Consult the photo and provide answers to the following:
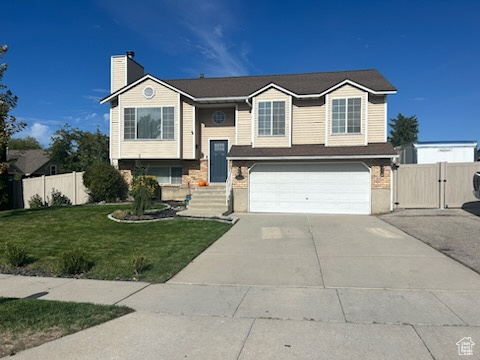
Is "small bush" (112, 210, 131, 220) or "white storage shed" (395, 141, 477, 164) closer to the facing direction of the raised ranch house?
the small bush

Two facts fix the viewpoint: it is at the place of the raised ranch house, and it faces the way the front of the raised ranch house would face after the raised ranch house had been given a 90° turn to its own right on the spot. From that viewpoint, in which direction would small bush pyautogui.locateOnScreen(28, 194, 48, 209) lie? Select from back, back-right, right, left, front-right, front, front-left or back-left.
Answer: front

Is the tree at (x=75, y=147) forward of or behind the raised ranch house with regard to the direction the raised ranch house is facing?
behind

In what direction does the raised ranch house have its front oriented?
toward the camera

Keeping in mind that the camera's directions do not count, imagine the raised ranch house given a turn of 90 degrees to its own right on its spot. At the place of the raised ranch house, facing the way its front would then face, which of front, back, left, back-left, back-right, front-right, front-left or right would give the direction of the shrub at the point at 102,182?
front

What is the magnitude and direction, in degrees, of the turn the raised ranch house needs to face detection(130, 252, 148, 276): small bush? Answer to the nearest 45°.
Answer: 0° — it already faces it

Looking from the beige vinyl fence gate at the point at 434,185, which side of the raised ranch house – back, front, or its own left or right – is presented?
left

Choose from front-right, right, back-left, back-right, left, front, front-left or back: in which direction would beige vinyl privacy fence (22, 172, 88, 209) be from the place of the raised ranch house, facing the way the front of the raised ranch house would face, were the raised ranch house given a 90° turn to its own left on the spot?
back

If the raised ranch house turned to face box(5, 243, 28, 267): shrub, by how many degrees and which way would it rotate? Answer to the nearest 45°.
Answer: approximately 45° to its right

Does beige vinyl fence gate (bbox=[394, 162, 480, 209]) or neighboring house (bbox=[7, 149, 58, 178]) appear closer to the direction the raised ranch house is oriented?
the beige vinyl fence gate

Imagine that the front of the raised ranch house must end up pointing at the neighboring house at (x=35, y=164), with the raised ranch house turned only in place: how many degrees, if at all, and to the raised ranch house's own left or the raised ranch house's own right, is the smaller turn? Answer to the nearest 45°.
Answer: approximately 135° to the raised ranch house's own right

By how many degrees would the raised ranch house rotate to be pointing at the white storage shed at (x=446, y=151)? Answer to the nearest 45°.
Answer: approximately 90° to its left

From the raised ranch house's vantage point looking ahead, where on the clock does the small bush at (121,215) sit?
The small bush is roughly at 2 o'clock from the raised ranch house.

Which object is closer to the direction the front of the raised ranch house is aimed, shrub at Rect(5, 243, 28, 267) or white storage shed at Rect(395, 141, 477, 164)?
the shrub
